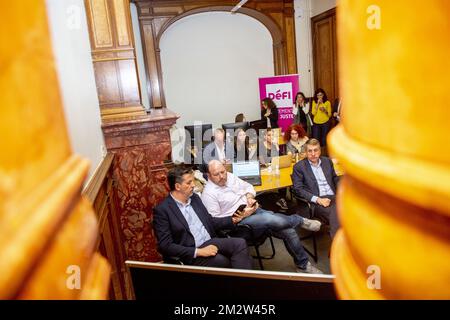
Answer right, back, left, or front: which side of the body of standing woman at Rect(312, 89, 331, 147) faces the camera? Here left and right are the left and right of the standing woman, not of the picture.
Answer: front

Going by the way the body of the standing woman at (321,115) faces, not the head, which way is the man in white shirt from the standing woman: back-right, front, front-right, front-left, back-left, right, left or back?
front

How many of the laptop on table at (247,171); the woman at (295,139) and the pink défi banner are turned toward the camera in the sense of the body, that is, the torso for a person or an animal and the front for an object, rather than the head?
3

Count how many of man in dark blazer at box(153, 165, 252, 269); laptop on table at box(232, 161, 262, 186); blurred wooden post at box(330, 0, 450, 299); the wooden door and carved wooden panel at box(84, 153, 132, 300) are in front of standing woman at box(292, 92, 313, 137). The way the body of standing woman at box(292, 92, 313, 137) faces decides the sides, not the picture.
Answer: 4

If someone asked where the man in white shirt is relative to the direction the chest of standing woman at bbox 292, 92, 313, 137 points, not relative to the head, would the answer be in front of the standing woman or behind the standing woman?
in front

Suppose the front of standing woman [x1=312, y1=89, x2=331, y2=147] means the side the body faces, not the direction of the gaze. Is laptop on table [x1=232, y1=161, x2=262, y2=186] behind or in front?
in front

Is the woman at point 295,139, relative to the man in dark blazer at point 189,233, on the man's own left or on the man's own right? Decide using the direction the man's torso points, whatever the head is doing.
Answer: on the man's own left

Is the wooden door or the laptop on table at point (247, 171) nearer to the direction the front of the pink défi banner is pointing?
the laptop on table

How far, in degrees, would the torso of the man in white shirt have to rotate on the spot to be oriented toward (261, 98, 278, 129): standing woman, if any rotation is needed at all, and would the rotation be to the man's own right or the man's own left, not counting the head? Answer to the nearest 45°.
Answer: approximately 135° to the man's own left

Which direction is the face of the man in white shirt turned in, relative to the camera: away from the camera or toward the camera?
toward the camera

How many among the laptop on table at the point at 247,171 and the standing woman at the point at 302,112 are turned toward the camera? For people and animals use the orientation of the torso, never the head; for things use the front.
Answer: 2

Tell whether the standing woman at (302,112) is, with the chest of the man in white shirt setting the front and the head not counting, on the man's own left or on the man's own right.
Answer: on the man's own left

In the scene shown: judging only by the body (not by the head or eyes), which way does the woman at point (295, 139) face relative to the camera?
toward the camera

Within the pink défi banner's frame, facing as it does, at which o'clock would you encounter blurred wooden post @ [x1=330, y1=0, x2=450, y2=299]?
The blurred wooden post is roughly at 12 o'clock from the pink défi banner.
